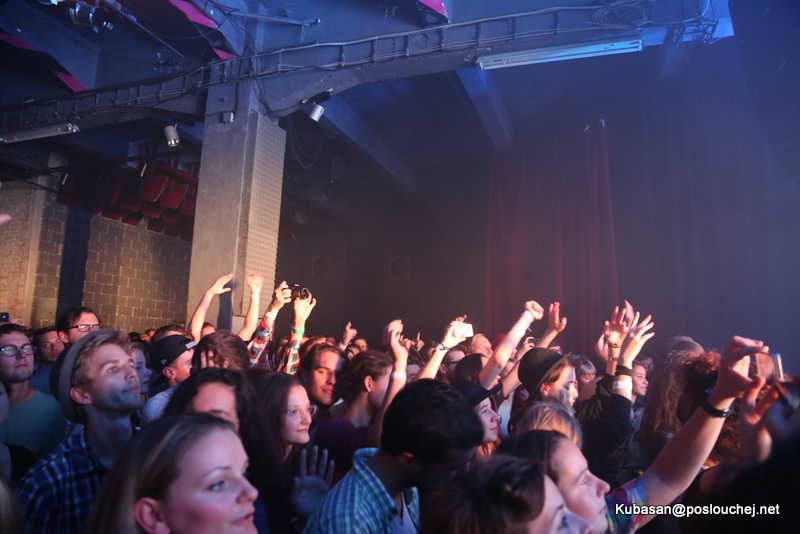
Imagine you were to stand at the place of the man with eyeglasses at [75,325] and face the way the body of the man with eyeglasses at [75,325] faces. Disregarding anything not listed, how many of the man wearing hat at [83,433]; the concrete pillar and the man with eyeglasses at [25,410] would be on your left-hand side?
1

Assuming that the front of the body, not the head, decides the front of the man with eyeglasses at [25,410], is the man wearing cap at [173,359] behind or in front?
in front

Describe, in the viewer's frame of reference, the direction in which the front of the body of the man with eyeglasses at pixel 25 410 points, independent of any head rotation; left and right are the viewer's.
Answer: facing the viewer and to the right of the viewer

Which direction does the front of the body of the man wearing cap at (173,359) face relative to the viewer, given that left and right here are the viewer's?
facing to the right of the viewer

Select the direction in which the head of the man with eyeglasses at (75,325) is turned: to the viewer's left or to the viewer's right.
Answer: to the viewer's right

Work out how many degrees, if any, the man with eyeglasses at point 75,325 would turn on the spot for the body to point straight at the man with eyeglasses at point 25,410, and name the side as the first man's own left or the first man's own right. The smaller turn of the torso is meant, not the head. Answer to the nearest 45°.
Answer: approximately 45° to the first man's own right

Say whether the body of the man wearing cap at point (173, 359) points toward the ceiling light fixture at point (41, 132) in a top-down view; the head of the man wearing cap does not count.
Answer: no

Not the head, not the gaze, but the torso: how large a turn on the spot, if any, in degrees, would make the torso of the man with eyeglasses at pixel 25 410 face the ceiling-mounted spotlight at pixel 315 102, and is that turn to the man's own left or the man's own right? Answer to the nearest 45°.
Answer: approximately 90° to the man's own left

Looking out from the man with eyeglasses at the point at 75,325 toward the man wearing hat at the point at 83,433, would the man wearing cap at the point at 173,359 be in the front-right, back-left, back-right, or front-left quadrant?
front-left

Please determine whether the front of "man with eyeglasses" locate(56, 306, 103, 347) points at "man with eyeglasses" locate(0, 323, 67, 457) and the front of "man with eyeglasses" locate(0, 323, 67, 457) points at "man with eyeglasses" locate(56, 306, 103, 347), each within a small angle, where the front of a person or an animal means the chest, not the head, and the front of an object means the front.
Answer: no

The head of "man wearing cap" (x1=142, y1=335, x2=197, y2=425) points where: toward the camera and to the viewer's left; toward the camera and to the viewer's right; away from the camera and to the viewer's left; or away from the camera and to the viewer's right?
away from the camera and to the viewer's right

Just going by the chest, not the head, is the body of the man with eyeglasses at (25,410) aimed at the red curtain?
no

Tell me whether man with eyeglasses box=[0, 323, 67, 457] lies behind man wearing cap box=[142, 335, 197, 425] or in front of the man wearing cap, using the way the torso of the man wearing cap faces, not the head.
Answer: behind

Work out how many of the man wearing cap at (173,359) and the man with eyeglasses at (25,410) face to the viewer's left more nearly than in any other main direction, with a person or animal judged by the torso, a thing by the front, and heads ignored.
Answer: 0

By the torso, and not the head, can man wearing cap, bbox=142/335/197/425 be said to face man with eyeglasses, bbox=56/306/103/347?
no
